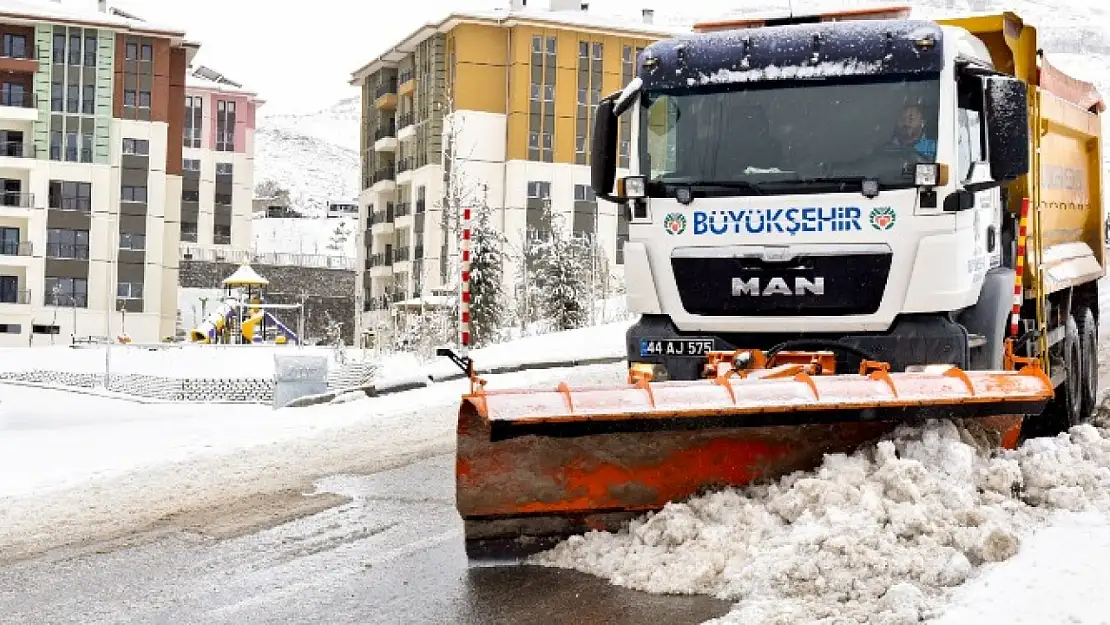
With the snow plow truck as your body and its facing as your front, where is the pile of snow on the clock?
The pile of snow is roughly at 12 o'clock from the snow plow truck.

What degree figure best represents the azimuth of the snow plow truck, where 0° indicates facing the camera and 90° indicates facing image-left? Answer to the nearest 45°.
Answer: approximately 0°

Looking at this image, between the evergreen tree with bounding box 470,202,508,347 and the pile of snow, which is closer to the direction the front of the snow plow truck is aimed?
the pile of snow

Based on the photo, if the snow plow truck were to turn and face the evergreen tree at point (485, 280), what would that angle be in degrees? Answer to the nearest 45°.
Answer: approximately 180°

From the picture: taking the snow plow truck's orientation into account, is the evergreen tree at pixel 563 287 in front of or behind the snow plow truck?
behind

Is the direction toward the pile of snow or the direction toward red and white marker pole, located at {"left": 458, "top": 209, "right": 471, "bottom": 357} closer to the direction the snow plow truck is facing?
the pile of snow
